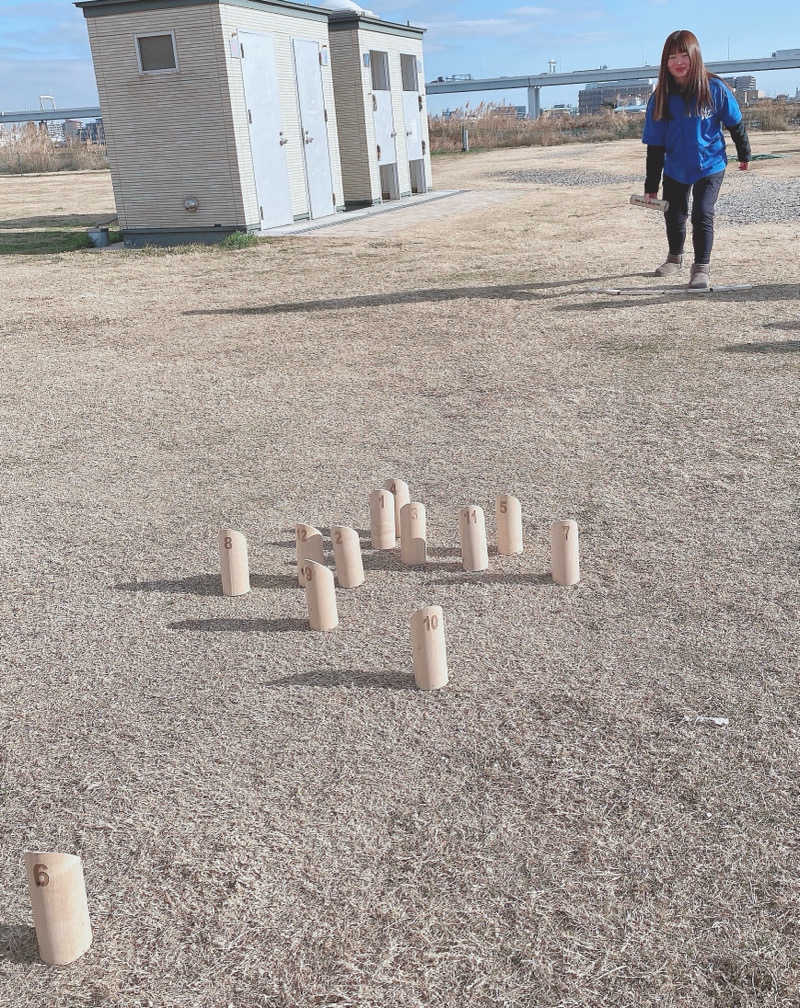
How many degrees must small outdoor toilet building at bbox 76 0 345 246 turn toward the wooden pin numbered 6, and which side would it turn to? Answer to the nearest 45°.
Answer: approximately 45° to its right

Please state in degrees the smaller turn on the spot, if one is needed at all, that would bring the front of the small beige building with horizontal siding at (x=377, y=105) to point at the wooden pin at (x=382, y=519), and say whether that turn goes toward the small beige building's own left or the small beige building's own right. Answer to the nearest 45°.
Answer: approximately 45° to the small beige building's own right

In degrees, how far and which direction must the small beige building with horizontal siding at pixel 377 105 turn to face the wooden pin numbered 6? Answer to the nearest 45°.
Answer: approximately 45° to its right

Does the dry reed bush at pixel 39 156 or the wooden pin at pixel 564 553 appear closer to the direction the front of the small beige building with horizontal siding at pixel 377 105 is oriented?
the wooden pin

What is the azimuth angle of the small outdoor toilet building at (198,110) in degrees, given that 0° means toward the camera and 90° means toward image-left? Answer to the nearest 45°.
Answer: approximately 315°

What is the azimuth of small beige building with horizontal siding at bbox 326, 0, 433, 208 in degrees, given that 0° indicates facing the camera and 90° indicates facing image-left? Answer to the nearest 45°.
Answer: approximately 315°

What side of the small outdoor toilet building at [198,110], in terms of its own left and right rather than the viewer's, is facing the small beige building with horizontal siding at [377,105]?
left

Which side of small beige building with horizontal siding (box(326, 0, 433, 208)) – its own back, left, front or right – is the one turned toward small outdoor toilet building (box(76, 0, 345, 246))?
right
